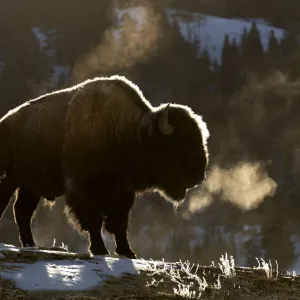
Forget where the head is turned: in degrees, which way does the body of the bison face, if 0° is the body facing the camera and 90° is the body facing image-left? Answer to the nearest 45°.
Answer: approximately 270°
